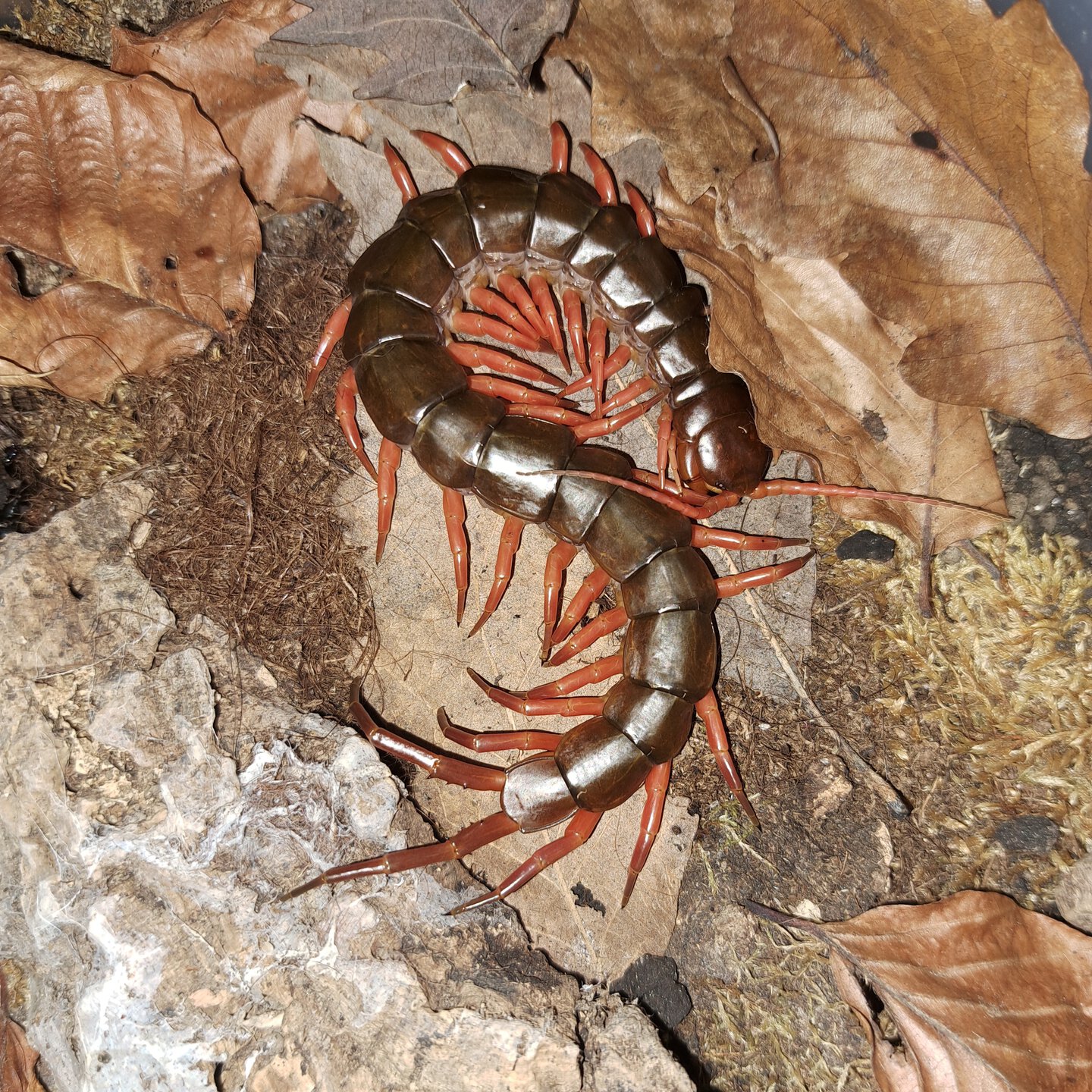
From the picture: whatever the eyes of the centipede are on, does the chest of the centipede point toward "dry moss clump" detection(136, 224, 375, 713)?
no

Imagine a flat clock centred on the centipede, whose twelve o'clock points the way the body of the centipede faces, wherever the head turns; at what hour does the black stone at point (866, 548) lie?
The black stone is roughly at 9 o'clock from the centipede.

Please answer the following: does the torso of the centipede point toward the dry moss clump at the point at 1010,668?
no

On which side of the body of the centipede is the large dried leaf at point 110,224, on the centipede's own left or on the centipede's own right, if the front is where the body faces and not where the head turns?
on the centipede's own right

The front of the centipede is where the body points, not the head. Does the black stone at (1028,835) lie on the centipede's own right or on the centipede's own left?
on the centipede's own left
